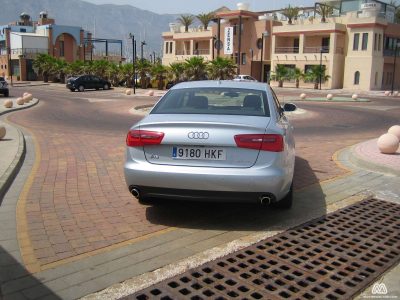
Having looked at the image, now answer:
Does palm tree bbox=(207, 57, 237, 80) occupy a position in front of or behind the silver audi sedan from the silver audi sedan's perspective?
in front

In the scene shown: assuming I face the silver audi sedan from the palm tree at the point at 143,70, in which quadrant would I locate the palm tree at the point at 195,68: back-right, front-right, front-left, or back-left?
front-left

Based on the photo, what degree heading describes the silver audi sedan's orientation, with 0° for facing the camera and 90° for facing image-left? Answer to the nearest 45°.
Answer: approximately 180°

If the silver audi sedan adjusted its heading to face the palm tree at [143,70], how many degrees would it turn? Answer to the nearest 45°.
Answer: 0° — it already faces it

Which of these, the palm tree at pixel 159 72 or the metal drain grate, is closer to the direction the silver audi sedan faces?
the palm tree

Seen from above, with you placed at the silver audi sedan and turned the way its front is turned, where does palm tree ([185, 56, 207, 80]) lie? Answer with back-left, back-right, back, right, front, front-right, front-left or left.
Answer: front

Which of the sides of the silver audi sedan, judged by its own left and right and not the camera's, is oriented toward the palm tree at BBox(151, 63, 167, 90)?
front

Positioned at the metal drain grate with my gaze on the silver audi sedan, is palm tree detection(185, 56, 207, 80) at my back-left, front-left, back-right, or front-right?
front-right

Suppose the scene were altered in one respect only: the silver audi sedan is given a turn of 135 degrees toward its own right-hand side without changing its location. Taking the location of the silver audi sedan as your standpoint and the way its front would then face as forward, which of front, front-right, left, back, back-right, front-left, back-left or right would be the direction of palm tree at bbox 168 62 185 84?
back-left

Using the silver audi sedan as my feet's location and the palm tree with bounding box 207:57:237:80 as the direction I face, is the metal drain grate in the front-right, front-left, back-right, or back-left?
back-right

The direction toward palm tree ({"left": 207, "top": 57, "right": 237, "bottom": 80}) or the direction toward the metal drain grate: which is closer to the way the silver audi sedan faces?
the palm tree

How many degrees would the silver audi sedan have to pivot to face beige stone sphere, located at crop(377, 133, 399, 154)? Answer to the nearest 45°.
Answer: approximately 45° to its right
